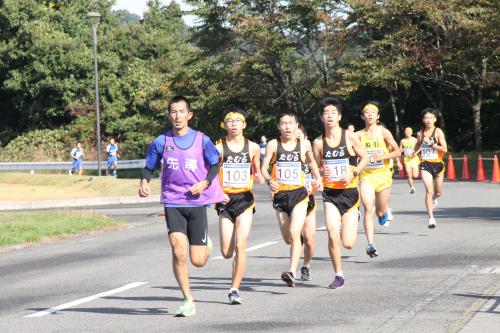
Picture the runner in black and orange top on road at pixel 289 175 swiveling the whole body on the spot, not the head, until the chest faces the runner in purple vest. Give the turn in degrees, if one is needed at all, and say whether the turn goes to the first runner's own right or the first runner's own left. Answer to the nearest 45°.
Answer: approximately 45° to the first runner's own right

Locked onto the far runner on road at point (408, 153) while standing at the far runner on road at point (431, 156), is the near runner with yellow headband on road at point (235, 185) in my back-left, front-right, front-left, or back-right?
back-left

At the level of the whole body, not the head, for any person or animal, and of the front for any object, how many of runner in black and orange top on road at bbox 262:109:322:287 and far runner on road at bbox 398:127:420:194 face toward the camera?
2

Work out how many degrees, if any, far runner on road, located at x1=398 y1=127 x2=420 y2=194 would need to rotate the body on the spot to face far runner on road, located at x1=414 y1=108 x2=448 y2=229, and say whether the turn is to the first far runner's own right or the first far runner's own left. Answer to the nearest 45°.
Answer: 0° — they already face them

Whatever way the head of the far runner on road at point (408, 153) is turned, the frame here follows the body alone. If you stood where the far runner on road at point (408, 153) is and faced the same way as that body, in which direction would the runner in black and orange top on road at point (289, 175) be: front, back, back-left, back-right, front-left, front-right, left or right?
front

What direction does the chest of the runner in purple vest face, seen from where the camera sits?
toward the camera

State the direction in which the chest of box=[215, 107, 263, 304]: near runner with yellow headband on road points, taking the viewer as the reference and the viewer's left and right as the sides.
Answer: facing the viewer

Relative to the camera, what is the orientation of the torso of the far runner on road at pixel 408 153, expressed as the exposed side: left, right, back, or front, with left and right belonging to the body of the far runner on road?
front

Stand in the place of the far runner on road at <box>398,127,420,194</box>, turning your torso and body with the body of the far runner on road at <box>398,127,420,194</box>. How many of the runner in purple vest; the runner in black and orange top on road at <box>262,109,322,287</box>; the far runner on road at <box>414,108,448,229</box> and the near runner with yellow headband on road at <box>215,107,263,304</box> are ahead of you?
4
